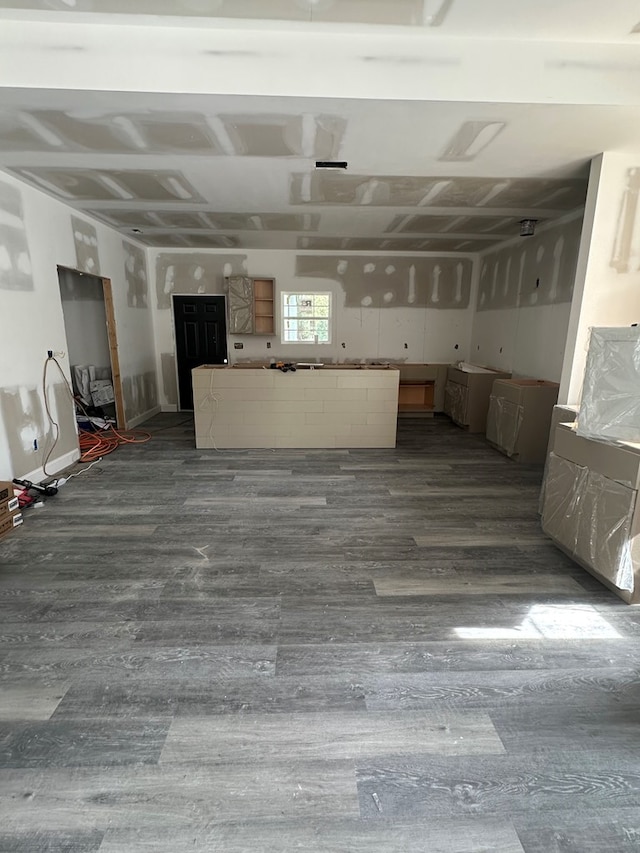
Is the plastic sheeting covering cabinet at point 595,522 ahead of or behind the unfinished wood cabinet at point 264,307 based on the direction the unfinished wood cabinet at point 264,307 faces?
ahead

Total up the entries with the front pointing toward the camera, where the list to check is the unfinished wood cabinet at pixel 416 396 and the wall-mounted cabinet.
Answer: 2

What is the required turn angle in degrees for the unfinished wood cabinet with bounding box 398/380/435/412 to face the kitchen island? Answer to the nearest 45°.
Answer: approximately 45° to its right

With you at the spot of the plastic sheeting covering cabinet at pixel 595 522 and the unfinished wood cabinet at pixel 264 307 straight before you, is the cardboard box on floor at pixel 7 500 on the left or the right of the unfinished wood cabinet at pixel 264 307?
left

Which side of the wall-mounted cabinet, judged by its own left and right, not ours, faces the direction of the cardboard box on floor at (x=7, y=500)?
front

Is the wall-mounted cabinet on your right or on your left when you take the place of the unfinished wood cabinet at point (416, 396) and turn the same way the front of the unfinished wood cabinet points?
on your right

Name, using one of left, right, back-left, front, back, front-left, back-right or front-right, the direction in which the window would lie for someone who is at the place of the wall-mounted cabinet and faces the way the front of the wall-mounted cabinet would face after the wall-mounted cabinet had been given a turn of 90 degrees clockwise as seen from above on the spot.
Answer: back

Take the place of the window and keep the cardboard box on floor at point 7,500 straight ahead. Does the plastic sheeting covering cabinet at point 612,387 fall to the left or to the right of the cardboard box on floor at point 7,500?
left

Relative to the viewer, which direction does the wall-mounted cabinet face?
toward the camera

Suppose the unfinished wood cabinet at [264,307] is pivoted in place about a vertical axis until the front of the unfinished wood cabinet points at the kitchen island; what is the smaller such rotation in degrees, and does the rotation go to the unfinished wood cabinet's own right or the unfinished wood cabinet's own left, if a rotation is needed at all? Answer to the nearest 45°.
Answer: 0° — it already faces it

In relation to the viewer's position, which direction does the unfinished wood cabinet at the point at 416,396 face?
facing the viewer

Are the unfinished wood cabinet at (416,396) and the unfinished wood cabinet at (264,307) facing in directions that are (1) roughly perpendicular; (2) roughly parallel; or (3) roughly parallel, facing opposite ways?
roughly parallel

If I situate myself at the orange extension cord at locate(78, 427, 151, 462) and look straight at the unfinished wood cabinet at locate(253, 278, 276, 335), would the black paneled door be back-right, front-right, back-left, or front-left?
front-left

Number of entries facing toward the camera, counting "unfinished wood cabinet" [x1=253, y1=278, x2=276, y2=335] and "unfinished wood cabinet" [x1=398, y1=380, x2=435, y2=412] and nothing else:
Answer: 2

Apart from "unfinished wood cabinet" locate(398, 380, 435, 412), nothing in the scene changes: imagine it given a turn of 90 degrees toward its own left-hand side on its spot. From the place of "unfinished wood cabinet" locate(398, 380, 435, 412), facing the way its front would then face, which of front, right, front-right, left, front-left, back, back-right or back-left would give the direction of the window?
back

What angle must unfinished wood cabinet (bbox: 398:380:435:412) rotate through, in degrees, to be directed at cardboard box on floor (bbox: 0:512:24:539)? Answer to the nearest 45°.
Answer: approximately 45° to its right

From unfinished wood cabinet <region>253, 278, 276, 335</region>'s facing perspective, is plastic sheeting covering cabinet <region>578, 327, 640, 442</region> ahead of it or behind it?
ahead

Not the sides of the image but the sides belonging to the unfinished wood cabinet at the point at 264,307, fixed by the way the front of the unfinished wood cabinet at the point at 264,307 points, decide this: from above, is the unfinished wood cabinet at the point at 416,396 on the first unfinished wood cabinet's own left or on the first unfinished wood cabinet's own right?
on the first unfinished wood cabinet's own left
